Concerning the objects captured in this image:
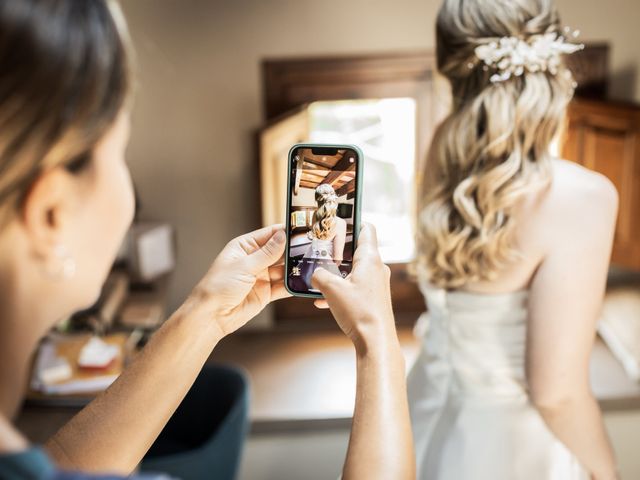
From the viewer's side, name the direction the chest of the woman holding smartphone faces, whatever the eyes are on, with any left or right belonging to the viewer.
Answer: facing away from the viewer and to the right of the viewer

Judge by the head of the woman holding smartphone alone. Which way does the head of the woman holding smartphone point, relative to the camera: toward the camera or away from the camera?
away from the camera

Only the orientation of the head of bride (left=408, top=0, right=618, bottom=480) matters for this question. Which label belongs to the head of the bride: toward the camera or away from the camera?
away from the camera

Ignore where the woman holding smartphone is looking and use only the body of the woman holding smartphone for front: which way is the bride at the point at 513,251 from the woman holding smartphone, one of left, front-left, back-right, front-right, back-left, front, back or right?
front

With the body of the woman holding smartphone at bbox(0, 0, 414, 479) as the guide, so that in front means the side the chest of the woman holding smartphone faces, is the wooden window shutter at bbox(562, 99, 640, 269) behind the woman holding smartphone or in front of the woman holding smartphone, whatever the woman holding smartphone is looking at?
in front
